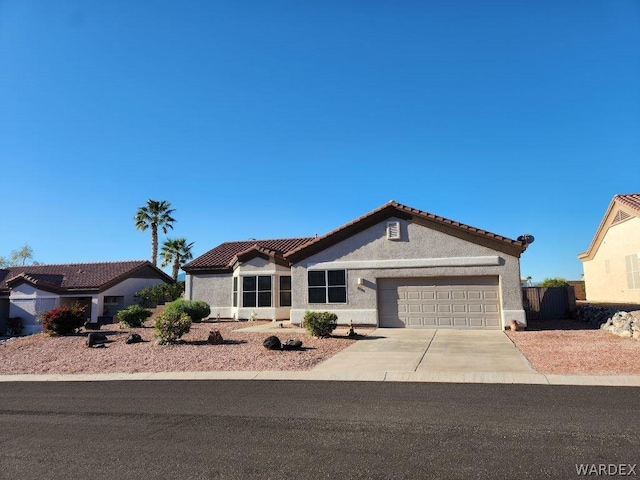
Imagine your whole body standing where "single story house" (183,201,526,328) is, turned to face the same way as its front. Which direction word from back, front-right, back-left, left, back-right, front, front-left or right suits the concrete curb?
front

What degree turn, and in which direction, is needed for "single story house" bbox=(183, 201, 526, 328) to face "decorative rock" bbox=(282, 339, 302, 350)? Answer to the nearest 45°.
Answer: approximately 45° to its right

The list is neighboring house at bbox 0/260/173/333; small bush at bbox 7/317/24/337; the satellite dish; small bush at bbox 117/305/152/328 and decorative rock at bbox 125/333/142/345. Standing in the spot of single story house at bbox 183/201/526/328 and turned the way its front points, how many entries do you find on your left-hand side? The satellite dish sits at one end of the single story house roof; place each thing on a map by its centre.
1

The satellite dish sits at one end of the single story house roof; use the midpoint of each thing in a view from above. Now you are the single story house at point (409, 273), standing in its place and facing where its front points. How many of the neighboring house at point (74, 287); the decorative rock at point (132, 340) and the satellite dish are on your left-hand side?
1

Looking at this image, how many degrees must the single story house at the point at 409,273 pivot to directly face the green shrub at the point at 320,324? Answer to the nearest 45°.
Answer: approximately 45° to its right

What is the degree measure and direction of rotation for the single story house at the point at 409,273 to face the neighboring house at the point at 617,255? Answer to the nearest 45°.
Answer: approximately 135° to its left

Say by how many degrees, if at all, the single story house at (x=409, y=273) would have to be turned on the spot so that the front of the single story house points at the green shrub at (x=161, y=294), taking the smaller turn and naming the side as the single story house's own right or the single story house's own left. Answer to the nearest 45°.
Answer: approximately 135° to the single story house's own right

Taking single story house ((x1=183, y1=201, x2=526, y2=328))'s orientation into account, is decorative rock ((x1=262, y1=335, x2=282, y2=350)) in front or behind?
in front

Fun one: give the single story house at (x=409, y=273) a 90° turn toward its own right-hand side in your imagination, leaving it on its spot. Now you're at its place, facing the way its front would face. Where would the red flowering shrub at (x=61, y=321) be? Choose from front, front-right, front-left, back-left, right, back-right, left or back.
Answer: front

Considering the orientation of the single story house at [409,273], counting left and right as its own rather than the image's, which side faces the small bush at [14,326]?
right

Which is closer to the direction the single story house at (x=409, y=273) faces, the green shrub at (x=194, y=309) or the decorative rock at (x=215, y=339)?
the decorative rock

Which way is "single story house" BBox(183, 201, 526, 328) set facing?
toward the camera

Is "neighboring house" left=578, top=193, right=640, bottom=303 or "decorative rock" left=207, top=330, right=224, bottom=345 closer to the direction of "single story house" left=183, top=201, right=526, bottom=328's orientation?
the decorative rock

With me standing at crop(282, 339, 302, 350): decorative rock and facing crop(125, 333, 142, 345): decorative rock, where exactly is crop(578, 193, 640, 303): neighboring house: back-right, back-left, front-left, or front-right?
back-right

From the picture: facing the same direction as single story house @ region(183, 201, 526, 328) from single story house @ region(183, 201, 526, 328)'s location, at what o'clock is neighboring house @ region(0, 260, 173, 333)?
The neighboring house is roughly at 4 o'clock from the single story house.
